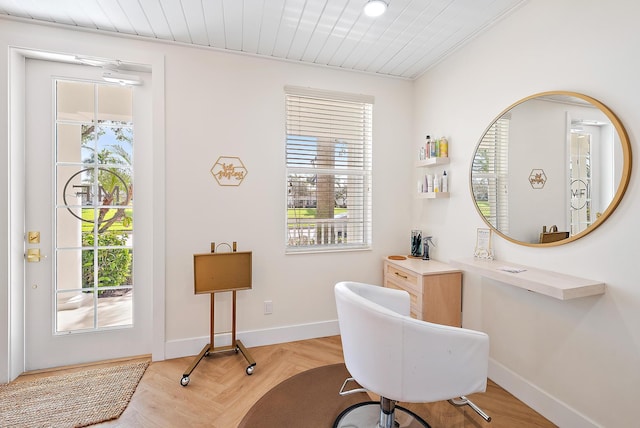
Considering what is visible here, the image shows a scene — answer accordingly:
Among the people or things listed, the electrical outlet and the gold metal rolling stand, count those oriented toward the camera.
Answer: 2

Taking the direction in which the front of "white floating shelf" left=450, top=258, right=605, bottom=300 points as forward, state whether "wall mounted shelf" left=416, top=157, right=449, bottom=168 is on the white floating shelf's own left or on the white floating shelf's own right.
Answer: on the white floating shelf's own right

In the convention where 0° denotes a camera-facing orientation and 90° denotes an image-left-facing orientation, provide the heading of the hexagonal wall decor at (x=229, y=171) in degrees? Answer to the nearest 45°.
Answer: approximately 0°

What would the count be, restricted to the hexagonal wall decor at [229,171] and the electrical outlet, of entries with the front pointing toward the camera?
2

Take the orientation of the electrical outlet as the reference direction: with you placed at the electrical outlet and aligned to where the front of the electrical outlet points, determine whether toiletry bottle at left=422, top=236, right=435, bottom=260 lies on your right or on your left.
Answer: on your left

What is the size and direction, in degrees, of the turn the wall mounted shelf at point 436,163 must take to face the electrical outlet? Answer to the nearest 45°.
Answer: approximately 45° to its right

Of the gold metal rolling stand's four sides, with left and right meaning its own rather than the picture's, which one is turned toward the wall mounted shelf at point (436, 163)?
left

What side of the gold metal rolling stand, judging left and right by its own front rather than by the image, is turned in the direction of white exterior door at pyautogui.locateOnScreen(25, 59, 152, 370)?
right

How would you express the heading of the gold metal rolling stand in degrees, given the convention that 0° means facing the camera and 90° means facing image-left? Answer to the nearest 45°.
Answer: approximately 0°
